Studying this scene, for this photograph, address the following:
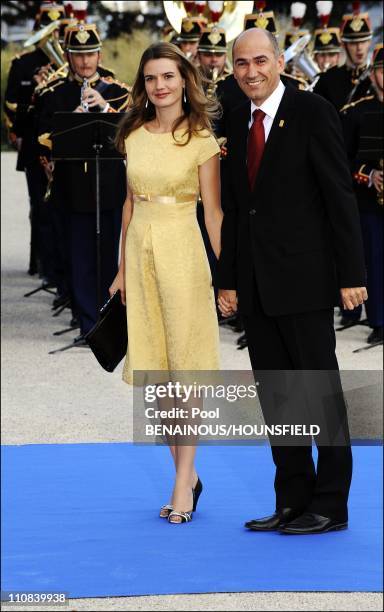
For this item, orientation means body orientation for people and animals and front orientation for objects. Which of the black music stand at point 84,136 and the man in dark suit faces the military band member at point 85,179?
the black music stand

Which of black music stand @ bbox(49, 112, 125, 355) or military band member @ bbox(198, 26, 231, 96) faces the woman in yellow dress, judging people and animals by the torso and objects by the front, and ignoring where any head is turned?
the military band member

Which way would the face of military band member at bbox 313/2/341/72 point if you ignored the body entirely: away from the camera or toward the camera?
toward the camera

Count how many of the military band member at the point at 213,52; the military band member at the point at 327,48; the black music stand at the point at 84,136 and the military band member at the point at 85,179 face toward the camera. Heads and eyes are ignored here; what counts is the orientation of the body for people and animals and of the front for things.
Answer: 3

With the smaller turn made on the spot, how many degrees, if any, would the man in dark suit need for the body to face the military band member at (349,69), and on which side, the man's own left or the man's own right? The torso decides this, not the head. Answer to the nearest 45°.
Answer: approximately 135° to the man's own right

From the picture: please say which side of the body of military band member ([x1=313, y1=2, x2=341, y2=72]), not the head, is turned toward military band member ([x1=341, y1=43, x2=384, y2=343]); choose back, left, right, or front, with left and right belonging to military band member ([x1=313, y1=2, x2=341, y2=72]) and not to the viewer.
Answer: front

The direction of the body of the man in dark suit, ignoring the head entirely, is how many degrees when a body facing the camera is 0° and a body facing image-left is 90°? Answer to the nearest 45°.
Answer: approximately 45°

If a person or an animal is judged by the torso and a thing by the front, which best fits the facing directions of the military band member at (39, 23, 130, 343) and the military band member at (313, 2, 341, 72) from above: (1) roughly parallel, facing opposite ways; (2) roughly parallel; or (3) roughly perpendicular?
roughly parallel

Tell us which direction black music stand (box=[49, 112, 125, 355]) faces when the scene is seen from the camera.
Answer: facing away from the viewer

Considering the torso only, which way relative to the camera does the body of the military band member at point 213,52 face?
toward the camera

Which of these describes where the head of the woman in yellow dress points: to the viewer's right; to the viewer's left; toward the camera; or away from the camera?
toward the camera

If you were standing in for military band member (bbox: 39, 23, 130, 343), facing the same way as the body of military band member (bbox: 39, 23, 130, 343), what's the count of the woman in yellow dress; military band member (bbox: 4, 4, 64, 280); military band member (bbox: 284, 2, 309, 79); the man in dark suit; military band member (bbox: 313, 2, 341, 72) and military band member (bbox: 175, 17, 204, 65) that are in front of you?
2

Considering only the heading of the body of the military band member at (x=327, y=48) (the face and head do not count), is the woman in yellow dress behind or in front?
in front

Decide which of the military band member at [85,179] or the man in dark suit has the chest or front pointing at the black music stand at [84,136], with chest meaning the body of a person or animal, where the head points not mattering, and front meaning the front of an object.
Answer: the military band member

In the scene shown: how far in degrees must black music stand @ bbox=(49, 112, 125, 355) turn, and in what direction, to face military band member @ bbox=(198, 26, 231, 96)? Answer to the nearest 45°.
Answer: approximately 45° to its right
